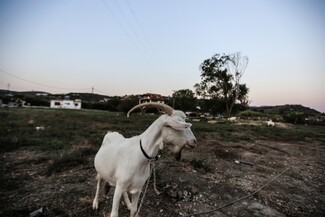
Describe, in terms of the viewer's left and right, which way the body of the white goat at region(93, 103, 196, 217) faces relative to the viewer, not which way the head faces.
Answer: facing the viewer and to the right of the viewer
